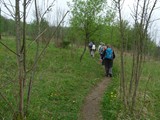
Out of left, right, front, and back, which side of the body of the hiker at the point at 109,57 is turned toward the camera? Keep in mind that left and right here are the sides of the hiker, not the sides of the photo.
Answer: back
